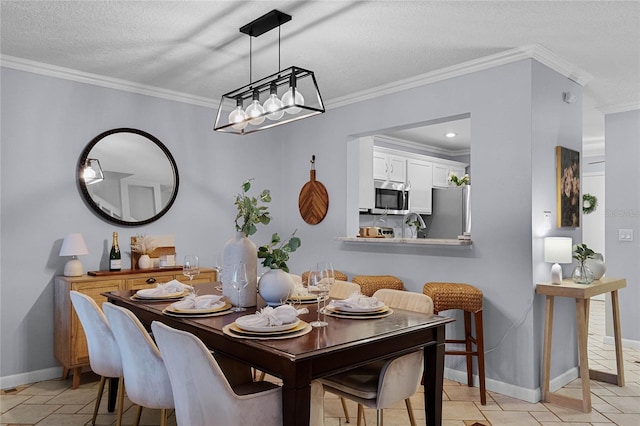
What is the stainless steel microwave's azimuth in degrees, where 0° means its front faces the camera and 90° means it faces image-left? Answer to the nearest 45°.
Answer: approximately 315°

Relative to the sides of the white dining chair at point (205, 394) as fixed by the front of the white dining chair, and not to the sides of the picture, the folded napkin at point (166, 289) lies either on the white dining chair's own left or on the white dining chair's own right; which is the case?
on the white dining chair's own left

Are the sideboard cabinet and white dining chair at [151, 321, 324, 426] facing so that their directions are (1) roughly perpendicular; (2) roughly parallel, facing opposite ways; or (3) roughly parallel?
roughly perpendicular

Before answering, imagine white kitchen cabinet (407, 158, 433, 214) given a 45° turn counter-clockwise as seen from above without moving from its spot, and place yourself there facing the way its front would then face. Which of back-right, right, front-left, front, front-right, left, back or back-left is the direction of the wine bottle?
back-right

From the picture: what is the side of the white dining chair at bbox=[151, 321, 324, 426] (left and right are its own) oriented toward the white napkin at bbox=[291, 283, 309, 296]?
front

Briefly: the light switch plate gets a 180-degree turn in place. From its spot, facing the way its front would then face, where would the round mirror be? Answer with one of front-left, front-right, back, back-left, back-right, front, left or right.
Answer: back-left

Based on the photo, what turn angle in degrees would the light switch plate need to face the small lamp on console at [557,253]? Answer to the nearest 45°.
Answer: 0° — it already faces it

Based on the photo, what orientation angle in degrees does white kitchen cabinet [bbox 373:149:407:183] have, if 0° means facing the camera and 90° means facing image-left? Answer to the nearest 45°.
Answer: approximately 315°

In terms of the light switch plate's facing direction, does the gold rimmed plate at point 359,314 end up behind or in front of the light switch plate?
in front

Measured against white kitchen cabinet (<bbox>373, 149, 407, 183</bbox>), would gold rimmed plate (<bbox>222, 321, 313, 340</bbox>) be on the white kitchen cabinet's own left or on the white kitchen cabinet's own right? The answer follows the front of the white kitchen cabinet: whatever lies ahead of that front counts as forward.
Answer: on the white kitchen cabinet's own right

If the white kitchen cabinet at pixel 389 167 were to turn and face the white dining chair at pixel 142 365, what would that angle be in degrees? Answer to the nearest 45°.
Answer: approximately 45° to its right

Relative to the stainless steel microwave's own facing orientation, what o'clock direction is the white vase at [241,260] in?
The white vase is roughly at 2 o'clock from the stainless steel microwave.

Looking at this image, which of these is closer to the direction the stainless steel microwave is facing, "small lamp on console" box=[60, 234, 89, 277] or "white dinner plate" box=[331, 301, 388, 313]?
the white dinner plate

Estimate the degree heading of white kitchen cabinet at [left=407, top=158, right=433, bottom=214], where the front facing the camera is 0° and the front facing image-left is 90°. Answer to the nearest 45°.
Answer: approximately 315°

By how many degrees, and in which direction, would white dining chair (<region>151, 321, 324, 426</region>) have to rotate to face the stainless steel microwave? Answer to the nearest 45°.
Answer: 0° — it already faces it
